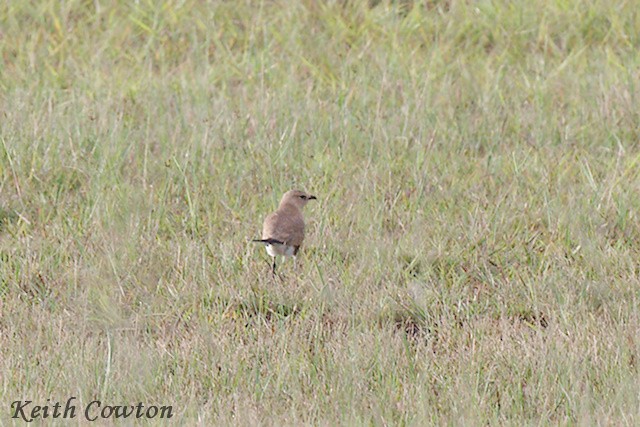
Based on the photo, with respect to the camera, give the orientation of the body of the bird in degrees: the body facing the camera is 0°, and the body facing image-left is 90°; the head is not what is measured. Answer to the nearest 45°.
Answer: approximately 225°
